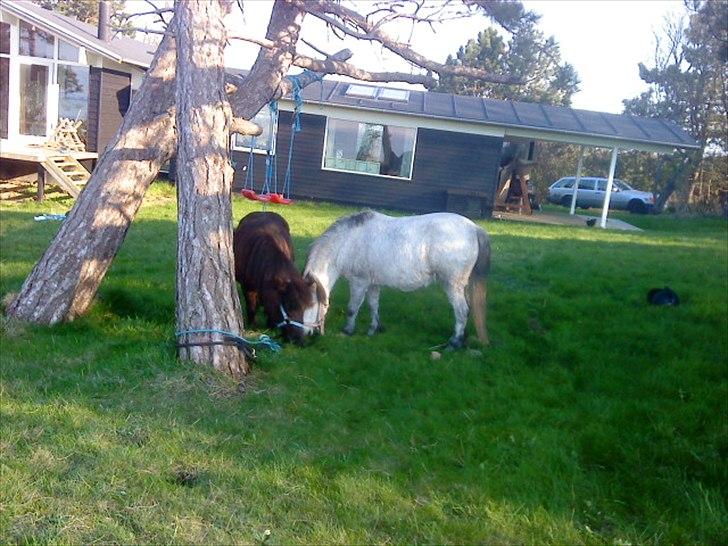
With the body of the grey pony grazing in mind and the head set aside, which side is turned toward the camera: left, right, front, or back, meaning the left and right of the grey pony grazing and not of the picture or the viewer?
left

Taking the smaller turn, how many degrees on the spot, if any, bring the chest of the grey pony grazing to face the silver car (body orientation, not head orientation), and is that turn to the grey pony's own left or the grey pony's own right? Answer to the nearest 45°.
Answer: approximately 90° to the grey pony's own right

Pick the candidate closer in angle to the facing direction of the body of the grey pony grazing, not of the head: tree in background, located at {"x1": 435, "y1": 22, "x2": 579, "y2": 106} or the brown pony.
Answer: the brown pony

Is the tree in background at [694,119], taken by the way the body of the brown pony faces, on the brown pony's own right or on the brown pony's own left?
on the brown pony's own left

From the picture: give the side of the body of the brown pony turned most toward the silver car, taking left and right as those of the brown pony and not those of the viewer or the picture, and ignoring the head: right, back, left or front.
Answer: left

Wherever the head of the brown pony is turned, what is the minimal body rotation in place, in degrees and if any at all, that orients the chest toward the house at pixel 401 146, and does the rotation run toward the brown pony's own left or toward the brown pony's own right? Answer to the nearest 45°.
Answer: approximately 135° to the brown pony's own left

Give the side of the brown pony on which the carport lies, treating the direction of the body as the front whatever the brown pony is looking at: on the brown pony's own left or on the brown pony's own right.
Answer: on the brown pony's own left

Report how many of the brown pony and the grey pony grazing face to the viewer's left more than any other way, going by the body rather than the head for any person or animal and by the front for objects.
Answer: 1

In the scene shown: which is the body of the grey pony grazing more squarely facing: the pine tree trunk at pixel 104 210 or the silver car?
the pine tree trunk

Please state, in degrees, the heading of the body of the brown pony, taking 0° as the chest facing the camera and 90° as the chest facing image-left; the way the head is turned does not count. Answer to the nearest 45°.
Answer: approximately 315°

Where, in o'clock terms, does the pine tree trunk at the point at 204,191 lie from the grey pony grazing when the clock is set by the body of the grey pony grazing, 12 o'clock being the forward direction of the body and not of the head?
The pine tree trunk is roughly at 11 o'clock from the grey pony grazing.

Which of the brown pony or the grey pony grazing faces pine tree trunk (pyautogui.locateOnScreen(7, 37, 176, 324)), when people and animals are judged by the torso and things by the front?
the grey pony grazing
